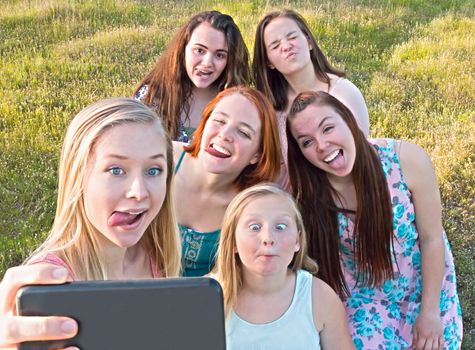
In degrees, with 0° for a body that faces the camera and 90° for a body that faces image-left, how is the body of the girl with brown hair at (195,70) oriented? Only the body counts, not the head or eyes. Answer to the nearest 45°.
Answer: approximately 0°

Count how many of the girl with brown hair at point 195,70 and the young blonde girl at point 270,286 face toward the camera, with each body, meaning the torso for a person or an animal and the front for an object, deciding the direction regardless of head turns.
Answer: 2

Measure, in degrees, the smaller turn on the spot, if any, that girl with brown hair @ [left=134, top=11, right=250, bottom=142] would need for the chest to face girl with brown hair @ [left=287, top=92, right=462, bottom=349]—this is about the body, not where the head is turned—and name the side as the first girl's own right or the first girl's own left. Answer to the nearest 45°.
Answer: approximately 45° to the first girl's own left

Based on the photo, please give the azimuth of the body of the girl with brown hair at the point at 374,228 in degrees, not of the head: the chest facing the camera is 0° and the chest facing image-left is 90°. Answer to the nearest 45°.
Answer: approximately 45°

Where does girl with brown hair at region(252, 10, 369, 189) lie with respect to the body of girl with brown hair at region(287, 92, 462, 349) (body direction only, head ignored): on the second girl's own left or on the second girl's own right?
on the second girl's own right

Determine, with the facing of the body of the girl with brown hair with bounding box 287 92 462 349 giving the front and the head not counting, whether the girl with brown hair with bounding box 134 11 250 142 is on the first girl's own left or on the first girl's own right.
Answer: on the first girl's own right

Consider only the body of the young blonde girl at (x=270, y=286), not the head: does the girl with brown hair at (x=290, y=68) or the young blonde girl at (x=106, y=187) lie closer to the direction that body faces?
the young blonde girl
